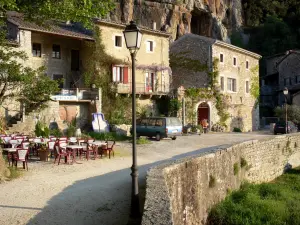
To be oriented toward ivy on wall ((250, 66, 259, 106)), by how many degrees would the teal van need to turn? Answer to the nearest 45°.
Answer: approximately 90° to its right

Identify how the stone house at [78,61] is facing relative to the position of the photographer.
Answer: facing the viewer and to the right of the viewer

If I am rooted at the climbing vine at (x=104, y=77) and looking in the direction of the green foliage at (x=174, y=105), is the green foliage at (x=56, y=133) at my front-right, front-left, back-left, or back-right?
back-right

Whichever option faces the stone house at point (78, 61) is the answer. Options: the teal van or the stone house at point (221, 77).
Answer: the teal van

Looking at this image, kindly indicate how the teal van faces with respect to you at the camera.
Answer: facing away from the viewer and to the left of the viewer

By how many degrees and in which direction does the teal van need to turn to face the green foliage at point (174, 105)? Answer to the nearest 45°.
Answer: approximately 45° to its right

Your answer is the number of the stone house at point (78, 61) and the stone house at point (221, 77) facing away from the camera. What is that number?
0

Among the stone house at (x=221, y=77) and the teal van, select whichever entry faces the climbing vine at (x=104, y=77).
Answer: the teal van
